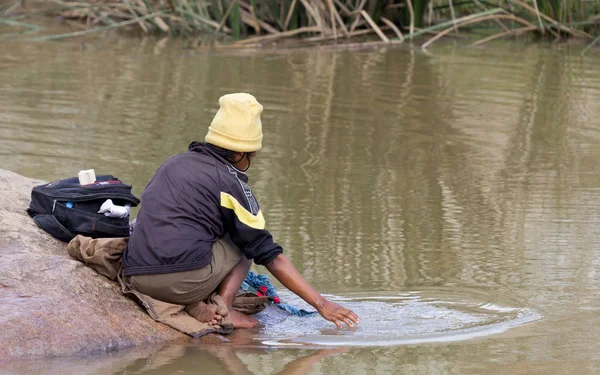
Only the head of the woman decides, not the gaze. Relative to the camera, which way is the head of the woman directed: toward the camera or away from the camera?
away from the camera

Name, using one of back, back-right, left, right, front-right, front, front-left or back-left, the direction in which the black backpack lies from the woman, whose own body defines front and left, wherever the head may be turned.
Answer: left

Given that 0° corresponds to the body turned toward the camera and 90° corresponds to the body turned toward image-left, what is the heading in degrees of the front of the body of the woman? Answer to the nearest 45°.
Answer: approximately 225°
